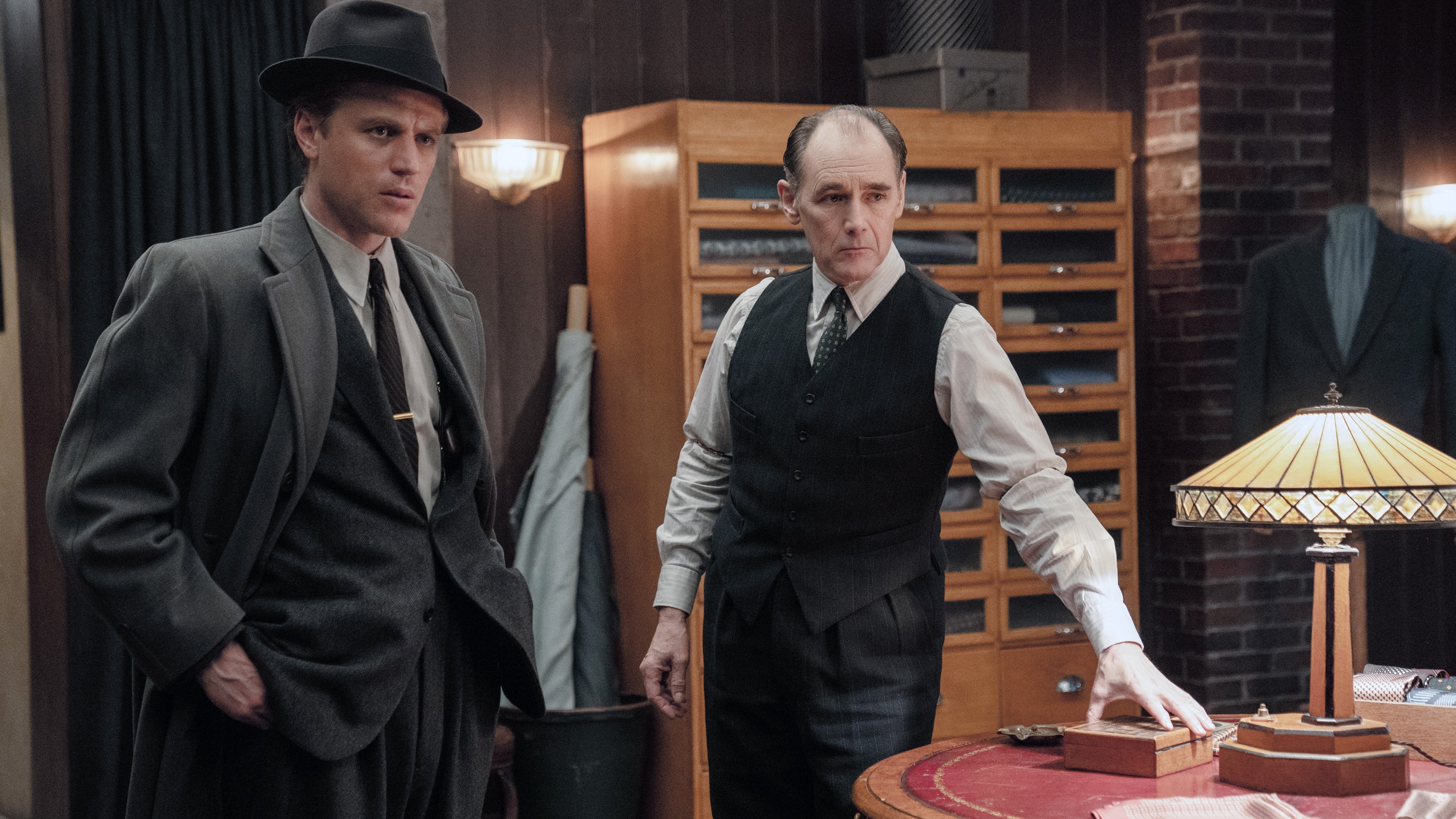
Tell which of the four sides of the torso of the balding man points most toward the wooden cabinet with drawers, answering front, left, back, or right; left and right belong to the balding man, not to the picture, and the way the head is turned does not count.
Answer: back

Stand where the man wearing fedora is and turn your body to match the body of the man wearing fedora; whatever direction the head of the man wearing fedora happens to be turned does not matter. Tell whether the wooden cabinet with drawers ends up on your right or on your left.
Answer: on your left

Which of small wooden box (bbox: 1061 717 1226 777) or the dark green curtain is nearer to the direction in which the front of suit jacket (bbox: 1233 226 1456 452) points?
the small wooden box

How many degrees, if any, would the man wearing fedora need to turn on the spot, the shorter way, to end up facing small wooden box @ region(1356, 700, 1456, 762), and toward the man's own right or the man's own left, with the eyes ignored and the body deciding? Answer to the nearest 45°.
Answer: approximately 45° to the man's own left

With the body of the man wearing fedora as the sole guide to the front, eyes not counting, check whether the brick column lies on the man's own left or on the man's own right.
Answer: on the man's own left

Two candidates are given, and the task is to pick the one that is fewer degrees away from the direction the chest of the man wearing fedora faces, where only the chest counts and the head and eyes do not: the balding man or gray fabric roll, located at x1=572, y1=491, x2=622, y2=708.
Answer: the balding man

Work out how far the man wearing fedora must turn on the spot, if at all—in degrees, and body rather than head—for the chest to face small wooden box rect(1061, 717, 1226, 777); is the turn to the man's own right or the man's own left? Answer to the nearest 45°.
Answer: approximately 45° to the man's own left

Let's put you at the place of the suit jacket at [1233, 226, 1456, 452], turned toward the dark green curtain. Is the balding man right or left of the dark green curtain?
left

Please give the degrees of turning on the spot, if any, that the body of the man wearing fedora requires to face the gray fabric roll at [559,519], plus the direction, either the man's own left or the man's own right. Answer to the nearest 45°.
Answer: approximately 135° to the man's own left
